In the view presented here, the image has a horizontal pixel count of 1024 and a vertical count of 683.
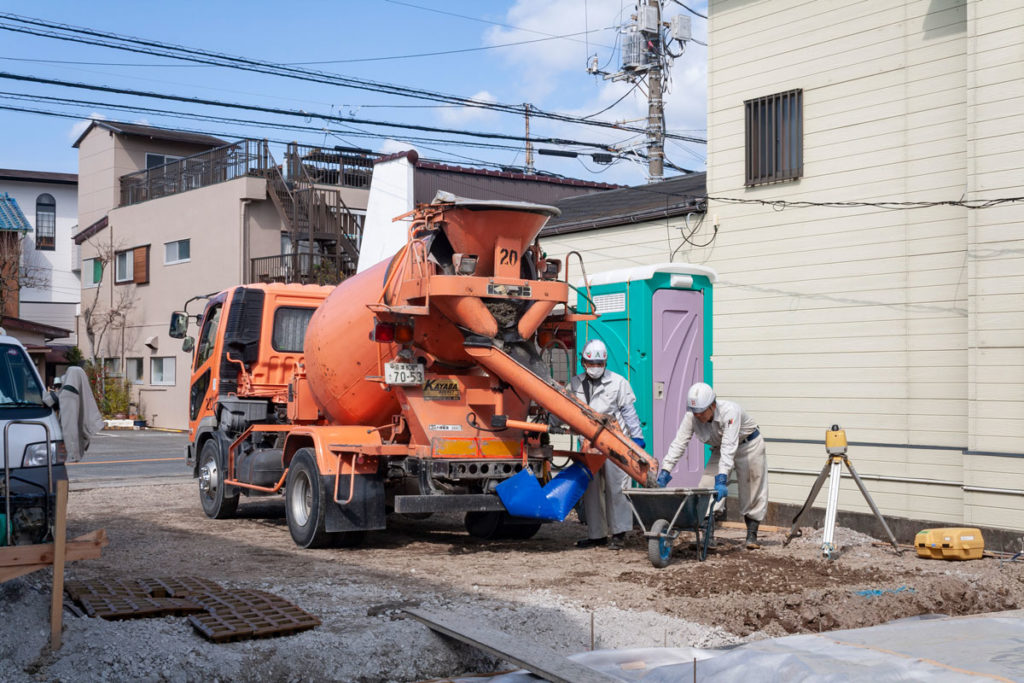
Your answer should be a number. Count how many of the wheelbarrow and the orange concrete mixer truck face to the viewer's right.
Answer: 0

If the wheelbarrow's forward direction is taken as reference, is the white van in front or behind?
in front

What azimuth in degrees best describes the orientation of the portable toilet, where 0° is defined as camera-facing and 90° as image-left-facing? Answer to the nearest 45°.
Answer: approximately 315°

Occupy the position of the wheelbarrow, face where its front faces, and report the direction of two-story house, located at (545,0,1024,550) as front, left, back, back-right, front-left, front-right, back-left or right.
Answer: back

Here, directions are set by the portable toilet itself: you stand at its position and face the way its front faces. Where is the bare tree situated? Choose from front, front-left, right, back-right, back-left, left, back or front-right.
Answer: back

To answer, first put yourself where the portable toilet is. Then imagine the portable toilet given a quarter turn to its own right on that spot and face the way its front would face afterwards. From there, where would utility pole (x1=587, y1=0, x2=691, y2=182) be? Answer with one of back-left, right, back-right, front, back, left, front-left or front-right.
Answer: back-right

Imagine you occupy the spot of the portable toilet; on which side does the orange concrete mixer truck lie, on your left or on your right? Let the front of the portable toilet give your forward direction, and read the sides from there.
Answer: on your right

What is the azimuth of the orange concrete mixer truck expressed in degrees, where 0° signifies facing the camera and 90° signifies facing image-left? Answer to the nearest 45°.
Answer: approximately 135°

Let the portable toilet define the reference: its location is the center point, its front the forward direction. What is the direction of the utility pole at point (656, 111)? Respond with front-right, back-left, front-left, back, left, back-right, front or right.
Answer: back-left

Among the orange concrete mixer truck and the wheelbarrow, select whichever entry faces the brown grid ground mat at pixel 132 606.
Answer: the wheelbarrow

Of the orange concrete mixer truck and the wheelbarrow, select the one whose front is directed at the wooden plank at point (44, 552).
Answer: the wheelbarrow

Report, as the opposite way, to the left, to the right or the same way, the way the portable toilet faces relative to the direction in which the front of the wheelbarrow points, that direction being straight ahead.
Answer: to the left

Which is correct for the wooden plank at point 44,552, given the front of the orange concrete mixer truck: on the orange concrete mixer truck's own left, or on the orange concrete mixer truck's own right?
on the orange concrete mixer truck's own left
